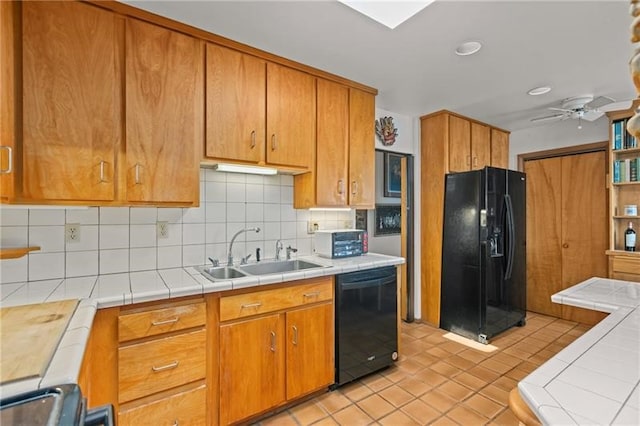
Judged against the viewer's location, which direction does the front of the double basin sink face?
facing the viewer and to the right of the viewer

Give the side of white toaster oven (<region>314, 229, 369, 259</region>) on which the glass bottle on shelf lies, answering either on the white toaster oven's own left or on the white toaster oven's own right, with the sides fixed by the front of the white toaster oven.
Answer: on the white toaster oven's own left

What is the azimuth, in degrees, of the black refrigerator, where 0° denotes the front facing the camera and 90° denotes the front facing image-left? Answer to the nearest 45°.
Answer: approximately 315°

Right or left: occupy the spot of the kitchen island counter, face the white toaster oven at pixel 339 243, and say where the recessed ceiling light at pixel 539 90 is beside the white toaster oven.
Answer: right

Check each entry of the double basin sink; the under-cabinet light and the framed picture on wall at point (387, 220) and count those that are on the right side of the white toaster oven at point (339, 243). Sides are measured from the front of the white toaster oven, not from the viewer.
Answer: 2

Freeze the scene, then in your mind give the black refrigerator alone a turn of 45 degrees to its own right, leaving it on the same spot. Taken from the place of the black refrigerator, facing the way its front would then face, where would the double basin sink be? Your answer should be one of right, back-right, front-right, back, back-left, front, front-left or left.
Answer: front-right

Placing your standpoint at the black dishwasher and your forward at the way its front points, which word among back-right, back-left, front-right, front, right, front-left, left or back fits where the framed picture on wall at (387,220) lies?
back-left

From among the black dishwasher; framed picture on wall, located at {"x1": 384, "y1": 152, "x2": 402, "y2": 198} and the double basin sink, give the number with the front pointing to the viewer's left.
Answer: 0

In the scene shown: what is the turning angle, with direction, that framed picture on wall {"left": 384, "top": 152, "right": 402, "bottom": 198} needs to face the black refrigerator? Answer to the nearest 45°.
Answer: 0° — it already faces it

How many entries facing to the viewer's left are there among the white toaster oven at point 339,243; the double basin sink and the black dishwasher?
0

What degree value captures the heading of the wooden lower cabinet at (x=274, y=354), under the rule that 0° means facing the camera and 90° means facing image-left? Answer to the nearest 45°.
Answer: approximately 315°
